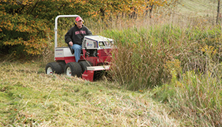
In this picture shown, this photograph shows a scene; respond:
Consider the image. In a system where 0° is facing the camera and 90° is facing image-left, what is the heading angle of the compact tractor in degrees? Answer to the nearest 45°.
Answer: approximately 315°

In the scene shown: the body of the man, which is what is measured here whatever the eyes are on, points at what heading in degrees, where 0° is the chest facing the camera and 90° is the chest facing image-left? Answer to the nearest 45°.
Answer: approximately 315°
